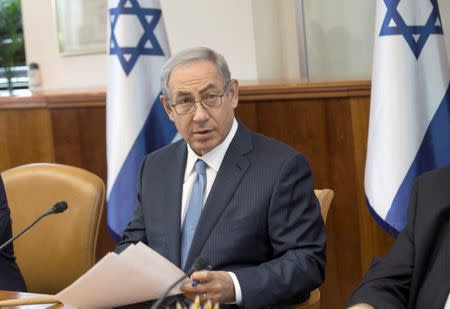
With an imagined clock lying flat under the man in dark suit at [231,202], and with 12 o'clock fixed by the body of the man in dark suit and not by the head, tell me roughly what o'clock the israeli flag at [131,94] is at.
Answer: The israeli flag is roughly at 4 o'clock from the man in dark suit.

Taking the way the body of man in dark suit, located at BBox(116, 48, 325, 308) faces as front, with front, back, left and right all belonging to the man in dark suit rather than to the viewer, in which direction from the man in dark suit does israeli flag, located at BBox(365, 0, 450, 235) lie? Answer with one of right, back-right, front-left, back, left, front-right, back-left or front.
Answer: back

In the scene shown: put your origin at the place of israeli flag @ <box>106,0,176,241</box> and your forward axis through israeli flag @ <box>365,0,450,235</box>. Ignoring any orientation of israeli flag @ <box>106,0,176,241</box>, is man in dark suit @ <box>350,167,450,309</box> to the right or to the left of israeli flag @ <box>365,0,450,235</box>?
right

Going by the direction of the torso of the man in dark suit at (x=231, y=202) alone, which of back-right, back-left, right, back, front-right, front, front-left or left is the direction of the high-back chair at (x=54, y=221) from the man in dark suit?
right

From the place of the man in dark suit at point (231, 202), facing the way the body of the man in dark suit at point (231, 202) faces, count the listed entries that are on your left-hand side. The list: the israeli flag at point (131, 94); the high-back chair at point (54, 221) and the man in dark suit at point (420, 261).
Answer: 1

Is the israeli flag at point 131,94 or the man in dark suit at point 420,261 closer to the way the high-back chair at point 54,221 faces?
the man in dark suit

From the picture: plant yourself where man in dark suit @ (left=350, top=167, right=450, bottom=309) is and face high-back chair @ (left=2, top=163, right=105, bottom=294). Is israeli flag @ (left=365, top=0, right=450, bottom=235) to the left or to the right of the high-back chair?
right

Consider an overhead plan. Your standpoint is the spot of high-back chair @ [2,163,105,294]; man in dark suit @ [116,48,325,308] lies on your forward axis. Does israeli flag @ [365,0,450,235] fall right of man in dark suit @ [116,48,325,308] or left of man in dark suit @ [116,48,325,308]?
left
